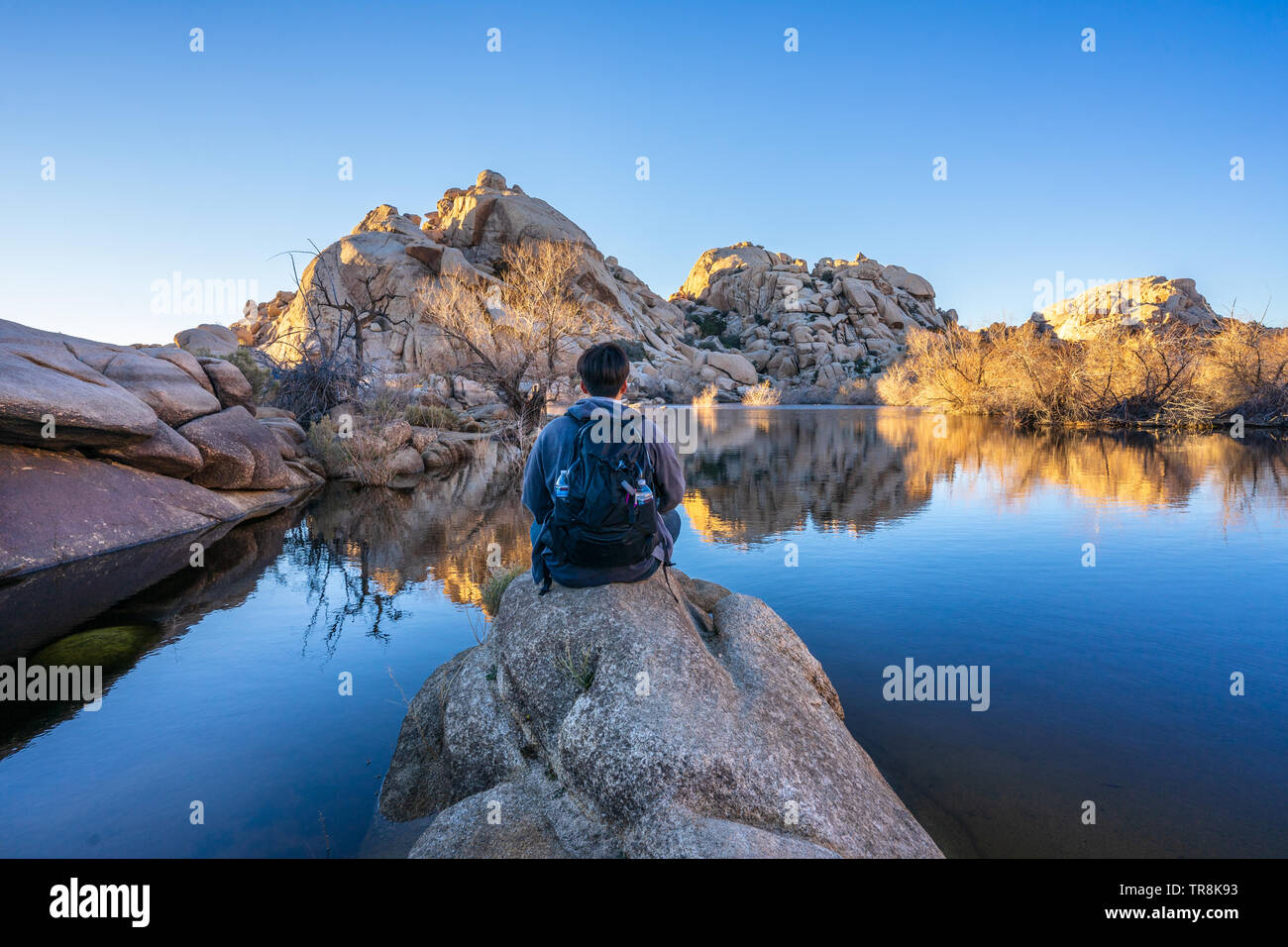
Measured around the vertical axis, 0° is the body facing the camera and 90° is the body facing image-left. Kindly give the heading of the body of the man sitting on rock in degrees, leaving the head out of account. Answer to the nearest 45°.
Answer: approximately 180°

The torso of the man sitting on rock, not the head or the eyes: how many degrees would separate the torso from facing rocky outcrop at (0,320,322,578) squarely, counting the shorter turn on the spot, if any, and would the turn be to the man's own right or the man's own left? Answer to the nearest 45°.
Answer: approximately 45° to the man's own left

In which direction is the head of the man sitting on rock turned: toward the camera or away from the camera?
away from the camera

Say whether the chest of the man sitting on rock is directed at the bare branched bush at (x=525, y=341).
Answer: yes
